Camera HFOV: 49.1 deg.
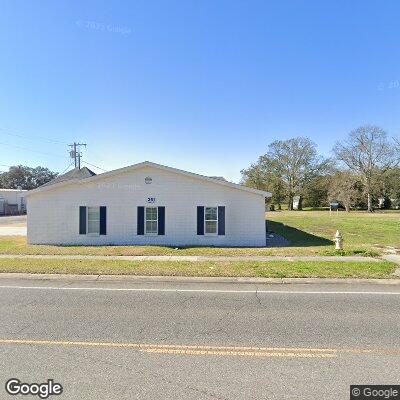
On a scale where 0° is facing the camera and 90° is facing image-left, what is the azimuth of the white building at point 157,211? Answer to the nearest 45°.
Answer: approximately 0°
